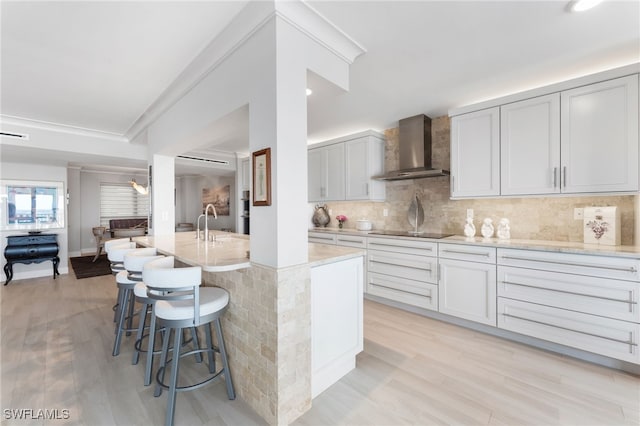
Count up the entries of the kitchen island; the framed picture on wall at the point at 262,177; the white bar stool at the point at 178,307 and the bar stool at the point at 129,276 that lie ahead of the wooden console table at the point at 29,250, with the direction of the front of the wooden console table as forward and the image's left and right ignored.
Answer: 4

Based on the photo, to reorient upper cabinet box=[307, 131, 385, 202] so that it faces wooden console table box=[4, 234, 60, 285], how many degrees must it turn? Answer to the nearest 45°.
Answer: approximately 45° to its right

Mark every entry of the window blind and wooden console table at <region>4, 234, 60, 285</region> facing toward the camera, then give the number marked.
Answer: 2

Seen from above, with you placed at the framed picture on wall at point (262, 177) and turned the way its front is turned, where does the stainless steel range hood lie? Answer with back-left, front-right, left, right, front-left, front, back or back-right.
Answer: back

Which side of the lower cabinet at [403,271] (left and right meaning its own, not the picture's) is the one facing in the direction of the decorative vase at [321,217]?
right

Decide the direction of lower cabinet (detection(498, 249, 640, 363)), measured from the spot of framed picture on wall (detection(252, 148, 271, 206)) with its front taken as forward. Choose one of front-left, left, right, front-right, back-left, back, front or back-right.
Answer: back-left

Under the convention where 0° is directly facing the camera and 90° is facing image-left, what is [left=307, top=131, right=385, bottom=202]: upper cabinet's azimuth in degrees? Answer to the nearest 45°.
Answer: approximately 45°

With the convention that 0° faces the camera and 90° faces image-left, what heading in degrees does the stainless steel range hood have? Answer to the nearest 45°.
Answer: approximately 45°

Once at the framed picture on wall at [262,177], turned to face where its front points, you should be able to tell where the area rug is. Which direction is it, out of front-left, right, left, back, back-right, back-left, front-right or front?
right

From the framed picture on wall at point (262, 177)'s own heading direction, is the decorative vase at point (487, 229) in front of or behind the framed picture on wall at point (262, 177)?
behind
